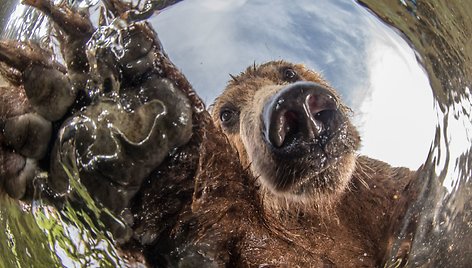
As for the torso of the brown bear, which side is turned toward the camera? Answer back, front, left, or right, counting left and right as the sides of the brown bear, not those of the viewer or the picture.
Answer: front
